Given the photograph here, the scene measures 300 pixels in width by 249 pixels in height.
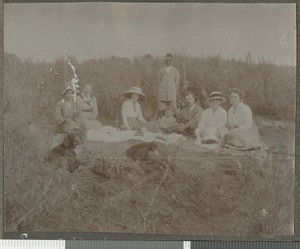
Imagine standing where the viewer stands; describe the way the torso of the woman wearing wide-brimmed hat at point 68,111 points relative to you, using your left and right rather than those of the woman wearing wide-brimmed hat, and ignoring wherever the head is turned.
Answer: facing the viewer and to the right of the viewer

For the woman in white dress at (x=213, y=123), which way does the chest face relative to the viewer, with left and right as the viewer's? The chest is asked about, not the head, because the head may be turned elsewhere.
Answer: facing the viewer

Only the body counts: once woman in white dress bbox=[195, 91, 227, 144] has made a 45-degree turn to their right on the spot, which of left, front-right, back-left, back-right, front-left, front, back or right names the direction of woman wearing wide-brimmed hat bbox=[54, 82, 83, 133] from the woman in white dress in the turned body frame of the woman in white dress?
front-right

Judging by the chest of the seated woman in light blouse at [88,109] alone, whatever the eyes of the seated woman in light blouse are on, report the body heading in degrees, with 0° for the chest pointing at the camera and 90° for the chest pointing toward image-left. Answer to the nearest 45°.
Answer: approximately 315°

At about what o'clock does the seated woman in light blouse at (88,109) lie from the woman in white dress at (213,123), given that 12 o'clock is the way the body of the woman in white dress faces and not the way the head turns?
The seated woman in light blouse is roughly at 3 o'clock from the woman in white dress.
